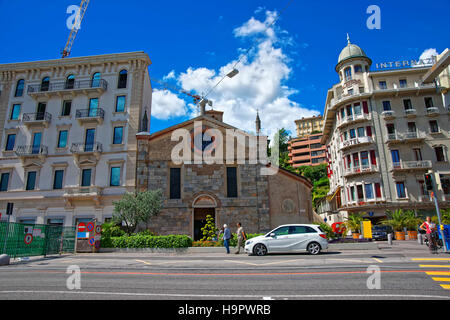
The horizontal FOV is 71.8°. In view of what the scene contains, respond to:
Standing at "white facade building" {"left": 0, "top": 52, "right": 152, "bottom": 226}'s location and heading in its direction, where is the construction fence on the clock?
The construction fence is roughly at 12 o'clock from the white facade building.

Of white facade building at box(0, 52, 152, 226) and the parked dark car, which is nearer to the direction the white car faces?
the white facade building

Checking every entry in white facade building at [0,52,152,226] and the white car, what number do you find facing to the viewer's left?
1

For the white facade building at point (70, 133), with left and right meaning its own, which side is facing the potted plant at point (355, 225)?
left

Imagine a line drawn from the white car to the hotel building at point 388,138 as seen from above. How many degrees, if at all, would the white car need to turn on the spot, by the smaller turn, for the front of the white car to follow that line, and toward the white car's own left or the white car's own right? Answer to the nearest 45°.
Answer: approximately 135° to the white car's own right

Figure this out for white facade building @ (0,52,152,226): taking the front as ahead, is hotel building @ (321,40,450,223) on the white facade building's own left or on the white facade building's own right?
on the white facade building's own left

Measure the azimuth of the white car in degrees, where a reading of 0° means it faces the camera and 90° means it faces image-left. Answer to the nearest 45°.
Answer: approximately 90°

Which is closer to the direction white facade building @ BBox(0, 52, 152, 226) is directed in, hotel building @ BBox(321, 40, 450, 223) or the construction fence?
the construction fence

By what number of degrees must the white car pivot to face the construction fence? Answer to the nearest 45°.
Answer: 0° — it already faces it

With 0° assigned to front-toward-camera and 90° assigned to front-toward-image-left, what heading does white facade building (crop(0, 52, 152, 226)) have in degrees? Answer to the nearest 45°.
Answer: approximately 0°

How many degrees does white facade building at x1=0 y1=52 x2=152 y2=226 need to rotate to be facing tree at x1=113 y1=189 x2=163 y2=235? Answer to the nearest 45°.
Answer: approximately 45° to its left
